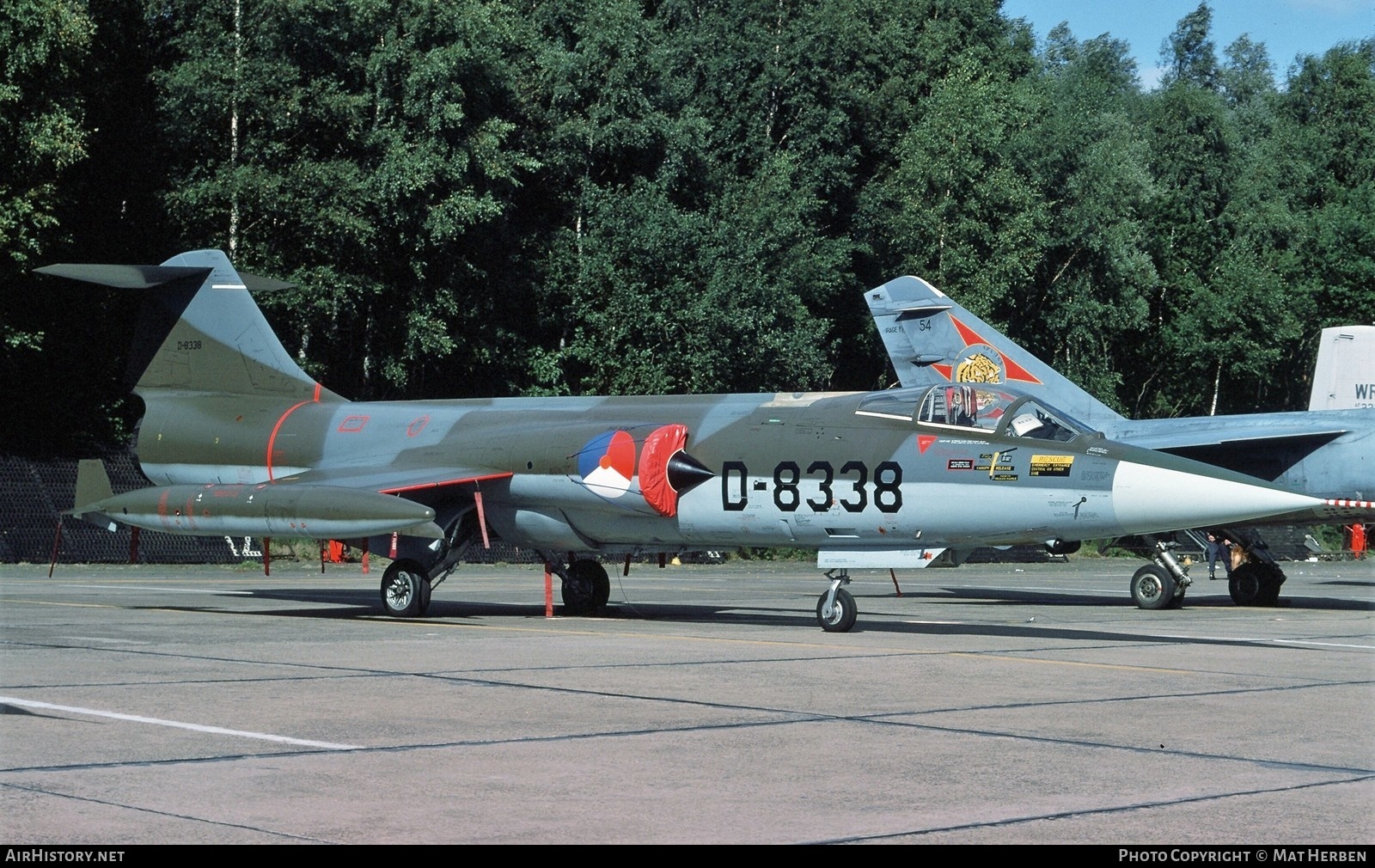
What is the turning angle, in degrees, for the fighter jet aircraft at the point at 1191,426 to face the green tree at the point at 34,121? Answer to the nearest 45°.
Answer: approximately 180°

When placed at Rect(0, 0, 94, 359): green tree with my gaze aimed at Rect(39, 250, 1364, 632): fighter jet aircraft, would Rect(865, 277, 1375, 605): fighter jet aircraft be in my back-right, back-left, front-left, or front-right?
front-left

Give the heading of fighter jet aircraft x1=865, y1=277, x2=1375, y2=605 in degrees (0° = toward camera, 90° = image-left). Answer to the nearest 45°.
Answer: approximately 270°

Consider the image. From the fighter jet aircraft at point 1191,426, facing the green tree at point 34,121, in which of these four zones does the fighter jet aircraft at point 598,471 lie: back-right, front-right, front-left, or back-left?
front-left

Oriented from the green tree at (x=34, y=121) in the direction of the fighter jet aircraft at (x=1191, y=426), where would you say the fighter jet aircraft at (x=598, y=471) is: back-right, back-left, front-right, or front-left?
front-right

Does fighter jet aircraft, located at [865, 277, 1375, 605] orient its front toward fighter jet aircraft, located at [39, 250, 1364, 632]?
no
